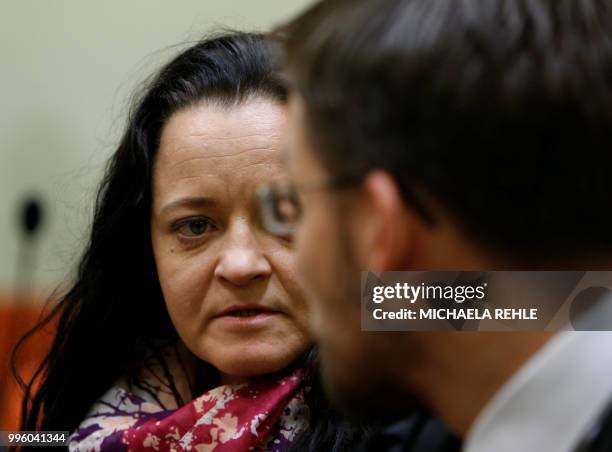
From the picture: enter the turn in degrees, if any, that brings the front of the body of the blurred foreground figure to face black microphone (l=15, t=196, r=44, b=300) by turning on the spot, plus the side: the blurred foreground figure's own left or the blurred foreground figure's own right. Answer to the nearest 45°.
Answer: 0° — they already face it

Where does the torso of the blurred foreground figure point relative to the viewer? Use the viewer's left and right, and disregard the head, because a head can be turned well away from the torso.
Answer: facing away from the viewer and to the left of the viewer
